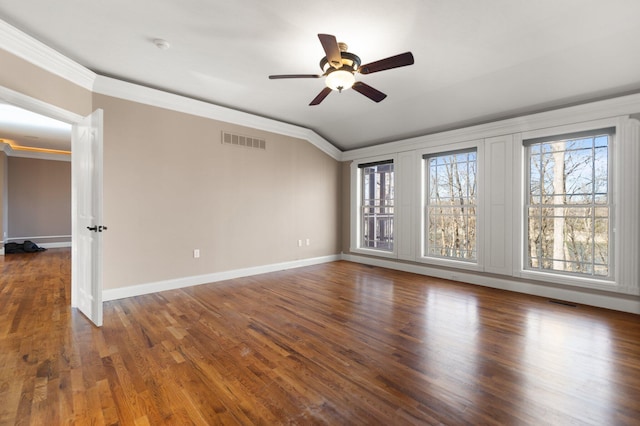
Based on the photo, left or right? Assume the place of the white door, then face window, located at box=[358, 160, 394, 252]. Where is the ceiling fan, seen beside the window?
right

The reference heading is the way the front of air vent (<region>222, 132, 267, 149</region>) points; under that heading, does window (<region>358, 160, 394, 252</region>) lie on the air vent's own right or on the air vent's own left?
on the air vent's own left

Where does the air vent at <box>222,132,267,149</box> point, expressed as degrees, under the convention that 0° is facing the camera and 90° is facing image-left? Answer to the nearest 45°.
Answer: approximately 315°

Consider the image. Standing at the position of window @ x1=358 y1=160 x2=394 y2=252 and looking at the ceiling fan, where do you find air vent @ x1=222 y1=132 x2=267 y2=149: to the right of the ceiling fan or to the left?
right

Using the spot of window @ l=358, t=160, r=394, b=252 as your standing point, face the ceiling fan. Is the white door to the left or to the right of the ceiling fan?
right

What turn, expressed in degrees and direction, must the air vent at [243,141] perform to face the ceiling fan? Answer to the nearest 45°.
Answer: approximately 45° to its right

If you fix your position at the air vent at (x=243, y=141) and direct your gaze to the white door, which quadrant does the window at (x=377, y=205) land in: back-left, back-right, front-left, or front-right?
back-left

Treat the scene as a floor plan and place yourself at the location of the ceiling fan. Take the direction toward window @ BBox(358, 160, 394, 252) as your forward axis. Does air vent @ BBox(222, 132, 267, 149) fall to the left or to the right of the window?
left

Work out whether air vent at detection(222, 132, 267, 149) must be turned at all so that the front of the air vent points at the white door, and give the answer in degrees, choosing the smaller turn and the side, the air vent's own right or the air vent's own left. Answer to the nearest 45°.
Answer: approximately 90° to the air vent's own right
